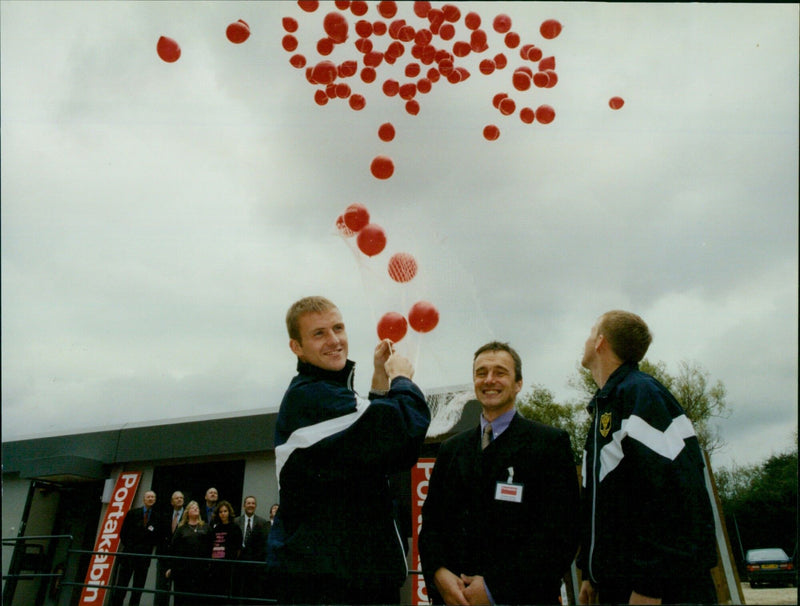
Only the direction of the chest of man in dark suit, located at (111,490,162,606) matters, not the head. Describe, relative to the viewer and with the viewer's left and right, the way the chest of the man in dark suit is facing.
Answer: facing the viewer

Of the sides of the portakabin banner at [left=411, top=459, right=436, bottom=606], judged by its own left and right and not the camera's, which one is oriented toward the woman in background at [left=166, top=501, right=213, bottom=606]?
right

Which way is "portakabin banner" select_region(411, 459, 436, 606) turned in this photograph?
toward the camera

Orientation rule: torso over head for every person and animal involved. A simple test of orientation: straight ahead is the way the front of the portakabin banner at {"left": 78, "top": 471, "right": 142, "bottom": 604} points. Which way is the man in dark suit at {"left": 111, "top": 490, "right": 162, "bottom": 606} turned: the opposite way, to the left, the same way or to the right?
the same way

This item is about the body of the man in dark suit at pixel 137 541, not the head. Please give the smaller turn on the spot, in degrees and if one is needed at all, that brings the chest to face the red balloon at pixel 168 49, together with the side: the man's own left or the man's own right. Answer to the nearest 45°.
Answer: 0° — they already face it

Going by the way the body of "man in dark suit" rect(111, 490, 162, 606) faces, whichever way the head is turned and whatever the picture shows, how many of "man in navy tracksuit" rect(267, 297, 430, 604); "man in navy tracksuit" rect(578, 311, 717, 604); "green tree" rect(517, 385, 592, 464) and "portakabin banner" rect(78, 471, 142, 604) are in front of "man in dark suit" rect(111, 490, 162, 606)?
2

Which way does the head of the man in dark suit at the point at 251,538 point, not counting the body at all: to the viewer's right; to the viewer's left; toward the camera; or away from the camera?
toward the camera

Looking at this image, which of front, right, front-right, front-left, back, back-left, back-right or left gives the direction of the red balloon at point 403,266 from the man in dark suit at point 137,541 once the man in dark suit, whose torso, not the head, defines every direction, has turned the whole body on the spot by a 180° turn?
back

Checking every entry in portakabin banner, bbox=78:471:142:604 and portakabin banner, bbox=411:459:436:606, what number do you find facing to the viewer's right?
0

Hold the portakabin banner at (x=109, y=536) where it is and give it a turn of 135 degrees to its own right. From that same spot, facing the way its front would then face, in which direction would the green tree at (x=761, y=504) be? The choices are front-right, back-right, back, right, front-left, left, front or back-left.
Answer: back-right

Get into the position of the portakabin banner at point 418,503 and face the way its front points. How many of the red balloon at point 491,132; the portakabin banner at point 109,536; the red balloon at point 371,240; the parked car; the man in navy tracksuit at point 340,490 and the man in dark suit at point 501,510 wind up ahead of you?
4

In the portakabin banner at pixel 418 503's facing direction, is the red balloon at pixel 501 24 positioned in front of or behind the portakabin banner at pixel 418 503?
in front
